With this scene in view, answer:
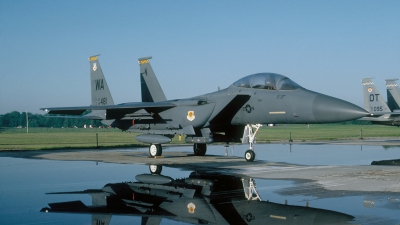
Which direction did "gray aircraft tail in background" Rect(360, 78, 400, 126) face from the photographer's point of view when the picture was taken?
facing to the right of the viewer

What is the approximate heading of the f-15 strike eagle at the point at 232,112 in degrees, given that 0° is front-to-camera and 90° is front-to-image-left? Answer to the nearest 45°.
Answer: approximately 315°

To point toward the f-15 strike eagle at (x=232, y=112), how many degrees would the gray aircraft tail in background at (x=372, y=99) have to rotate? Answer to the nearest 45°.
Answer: approximately 90° to its right

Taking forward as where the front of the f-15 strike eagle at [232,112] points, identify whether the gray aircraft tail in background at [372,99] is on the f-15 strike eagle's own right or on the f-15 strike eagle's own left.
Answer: on the f-15 strike eagle's own left
